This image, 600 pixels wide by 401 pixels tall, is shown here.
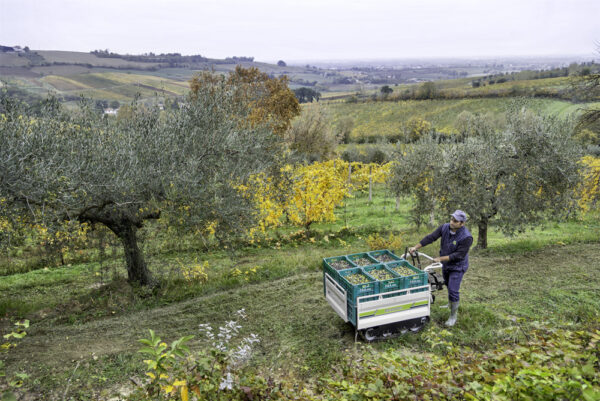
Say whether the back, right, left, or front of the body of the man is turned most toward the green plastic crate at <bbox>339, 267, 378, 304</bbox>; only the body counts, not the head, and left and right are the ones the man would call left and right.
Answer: front

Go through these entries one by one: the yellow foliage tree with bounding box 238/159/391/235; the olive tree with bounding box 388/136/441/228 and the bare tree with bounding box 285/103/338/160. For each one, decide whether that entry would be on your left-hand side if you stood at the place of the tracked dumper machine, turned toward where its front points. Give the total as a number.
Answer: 0

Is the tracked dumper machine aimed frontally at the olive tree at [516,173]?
no

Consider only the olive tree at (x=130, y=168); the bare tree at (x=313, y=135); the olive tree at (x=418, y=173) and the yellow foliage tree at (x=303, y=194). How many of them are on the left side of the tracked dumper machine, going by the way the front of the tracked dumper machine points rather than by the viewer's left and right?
0

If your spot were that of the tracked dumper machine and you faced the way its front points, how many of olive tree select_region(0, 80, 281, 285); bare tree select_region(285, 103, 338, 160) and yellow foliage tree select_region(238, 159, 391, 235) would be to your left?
0

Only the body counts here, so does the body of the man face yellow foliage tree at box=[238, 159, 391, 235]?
no

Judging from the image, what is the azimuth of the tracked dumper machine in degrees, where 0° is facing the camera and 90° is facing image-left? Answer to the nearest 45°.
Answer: approximately 45°

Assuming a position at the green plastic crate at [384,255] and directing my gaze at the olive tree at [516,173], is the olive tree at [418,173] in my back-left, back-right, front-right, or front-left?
front-left

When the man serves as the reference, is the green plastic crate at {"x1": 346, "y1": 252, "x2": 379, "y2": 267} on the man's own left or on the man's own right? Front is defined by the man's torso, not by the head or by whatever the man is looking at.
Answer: on the man's own right

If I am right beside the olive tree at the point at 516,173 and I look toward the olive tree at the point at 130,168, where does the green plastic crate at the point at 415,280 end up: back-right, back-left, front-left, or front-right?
front-left

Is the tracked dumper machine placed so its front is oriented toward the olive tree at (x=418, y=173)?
no

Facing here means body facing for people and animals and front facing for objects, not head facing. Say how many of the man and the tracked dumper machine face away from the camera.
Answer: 0

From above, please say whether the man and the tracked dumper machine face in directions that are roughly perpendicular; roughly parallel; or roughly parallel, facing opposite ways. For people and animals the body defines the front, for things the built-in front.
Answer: roughly parallel

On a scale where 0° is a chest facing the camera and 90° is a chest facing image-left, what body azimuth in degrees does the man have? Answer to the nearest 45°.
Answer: approximately 45°

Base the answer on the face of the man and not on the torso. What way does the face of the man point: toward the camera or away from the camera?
toward the camera

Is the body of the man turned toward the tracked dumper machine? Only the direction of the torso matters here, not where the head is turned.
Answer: yes

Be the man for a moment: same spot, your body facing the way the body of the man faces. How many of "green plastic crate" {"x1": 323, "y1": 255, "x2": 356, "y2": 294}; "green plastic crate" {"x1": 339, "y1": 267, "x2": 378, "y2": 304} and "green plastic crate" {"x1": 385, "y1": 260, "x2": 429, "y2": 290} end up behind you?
0

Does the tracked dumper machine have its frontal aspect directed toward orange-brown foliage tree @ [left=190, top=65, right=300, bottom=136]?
no
